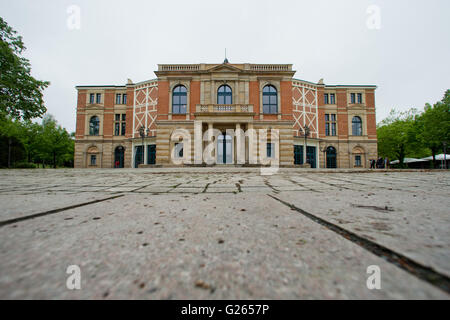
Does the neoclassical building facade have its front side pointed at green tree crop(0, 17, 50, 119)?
no

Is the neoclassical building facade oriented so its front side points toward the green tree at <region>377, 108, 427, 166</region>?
no

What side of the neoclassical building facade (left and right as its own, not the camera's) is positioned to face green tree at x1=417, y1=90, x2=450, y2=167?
left

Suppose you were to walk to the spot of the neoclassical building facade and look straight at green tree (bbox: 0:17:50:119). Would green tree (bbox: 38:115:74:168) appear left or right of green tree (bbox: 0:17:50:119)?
right

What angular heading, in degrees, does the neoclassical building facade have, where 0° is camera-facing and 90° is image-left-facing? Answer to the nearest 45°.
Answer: approximately 0°

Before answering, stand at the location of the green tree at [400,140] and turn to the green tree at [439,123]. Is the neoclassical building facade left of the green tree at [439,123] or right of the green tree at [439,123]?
right

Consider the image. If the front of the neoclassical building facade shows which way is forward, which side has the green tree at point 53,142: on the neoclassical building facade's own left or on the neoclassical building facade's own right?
on the neoclassical building facade's own right
